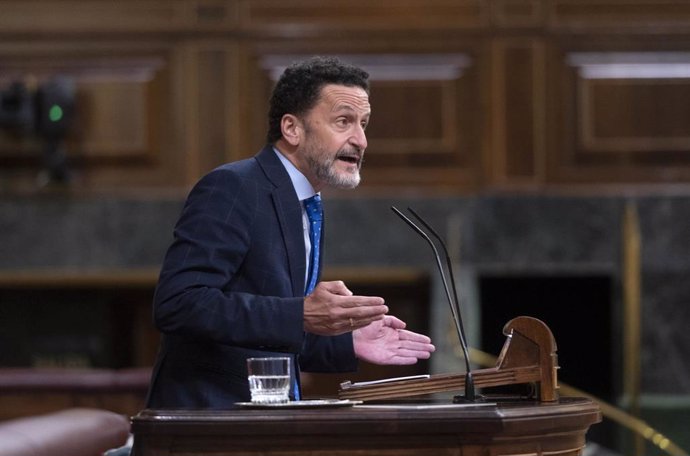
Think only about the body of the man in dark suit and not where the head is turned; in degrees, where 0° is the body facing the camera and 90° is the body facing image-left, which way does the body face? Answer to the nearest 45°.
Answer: approximately 270°

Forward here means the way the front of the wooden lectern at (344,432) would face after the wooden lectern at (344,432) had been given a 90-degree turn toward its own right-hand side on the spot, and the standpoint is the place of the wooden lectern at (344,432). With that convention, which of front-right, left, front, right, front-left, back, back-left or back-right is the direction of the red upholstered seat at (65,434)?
back-right

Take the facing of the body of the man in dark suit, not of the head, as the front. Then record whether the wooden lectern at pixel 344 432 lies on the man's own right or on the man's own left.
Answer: on the man's own right
